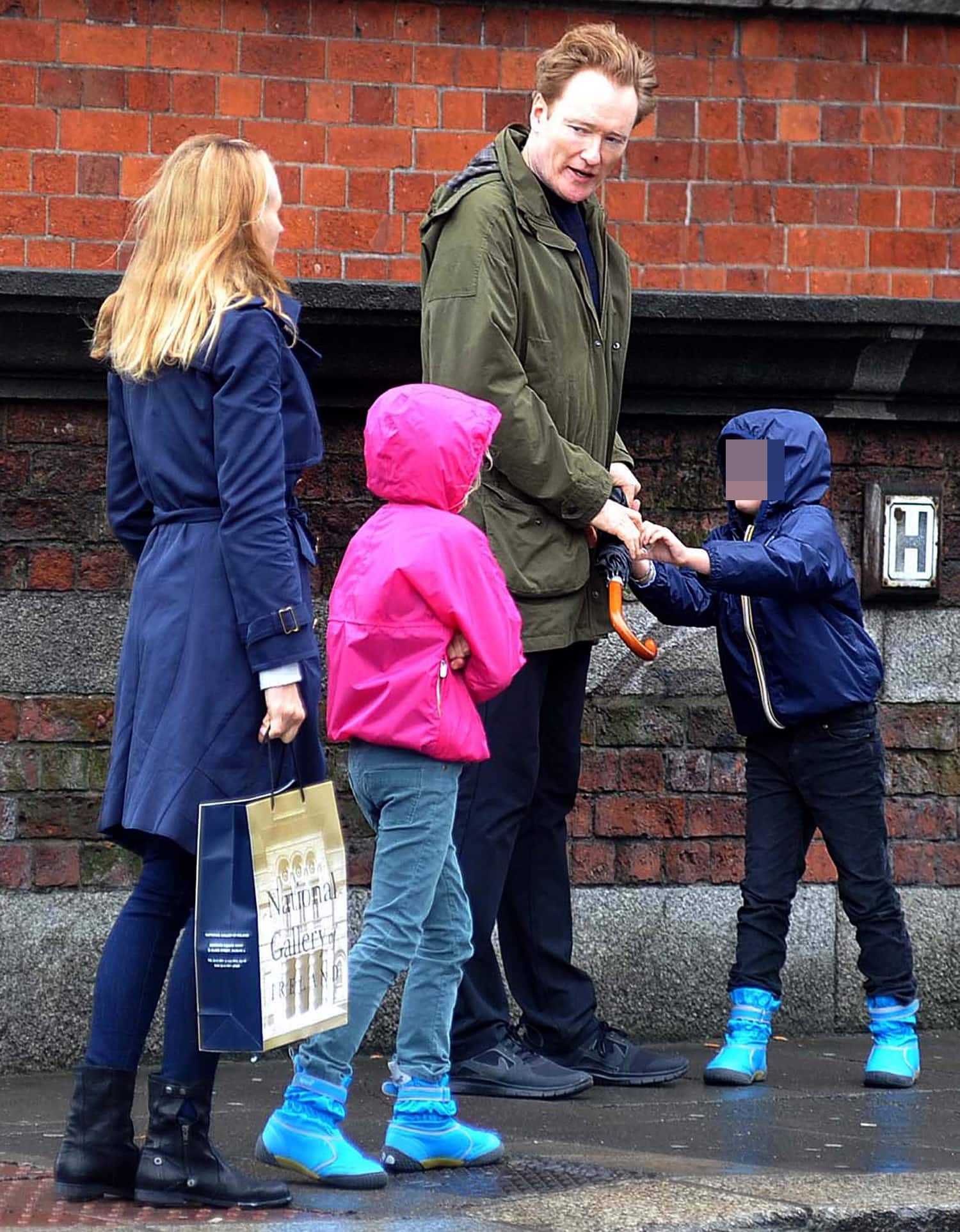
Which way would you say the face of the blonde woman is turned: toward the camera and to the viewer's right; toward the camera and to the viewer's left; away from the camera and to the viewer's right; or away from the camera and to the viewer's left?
away from the camera and to the viewer's right

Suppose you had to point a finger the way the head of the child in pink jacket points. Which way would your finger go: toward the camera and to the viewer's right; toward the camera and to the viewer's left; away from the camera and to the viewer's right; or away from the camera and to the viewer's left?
away from the camera and to the viewer's right

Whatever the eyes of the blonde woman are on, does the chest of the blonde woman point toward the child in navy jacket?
yes

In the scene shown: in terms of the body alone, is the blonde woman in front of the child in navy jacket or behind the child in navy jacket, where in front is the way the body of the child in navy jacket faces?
in front

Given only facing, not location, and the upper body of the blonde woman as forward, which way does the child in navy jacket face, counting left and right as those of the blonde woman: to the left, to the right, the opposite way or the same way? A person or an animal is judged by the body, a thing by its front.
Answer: the opposite way

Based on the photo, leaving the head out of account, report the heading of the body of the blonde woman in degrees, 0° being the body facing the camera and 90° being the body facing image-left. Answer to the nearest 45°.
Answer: approximately 225°

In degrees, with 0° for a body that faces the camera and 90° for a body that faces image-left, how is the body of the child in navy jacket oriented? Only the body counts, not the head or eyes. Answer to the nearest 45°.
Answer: approximately 45°

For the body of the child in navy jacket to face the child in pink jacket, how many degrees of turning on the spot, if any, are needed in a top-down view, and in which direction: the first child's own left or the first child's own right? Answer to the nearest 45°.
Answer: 0° — they already face them
